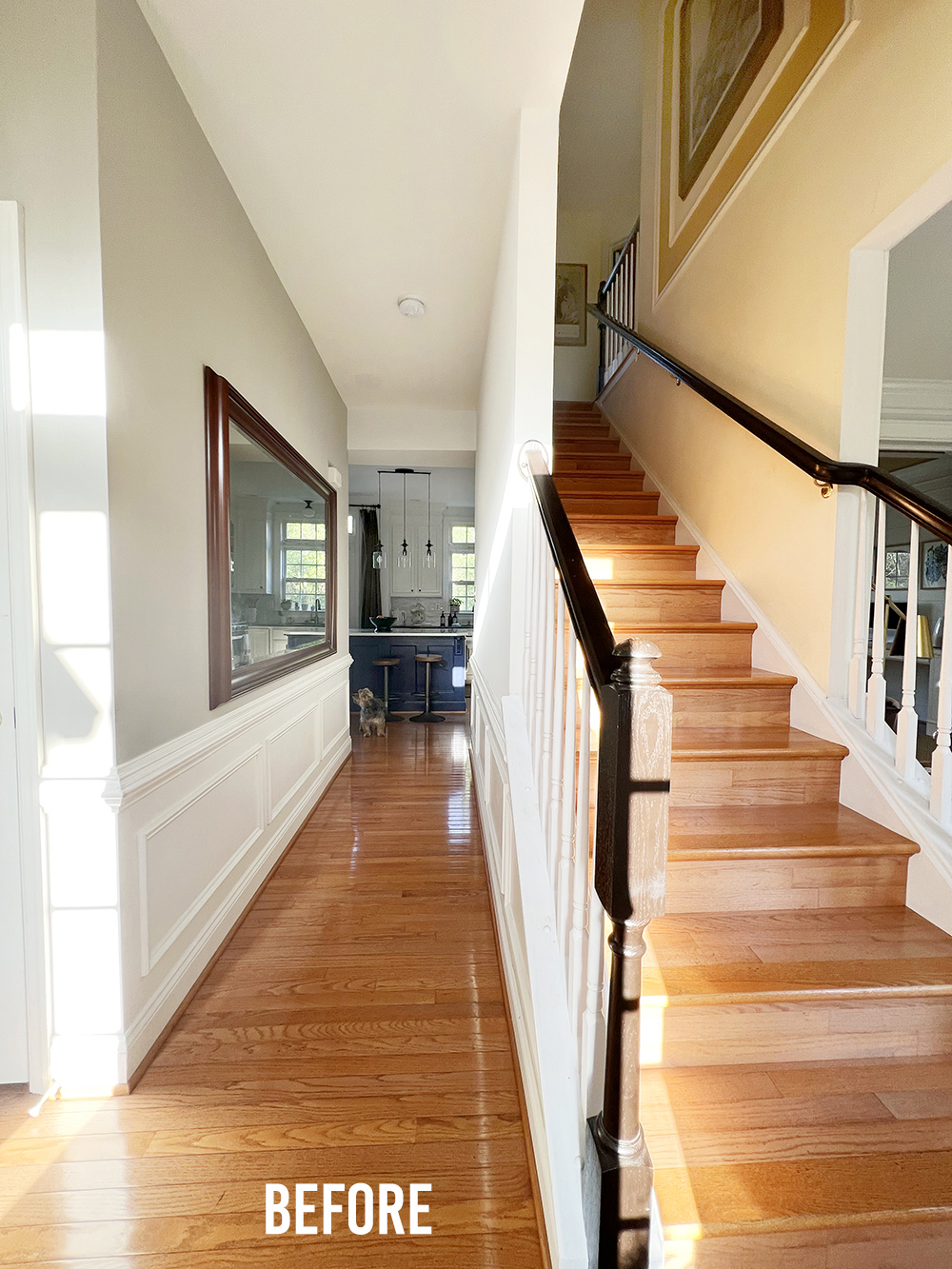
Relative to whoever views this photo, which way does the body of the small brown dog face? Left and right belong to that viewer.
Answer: facing the viewer and to the left of the viewer

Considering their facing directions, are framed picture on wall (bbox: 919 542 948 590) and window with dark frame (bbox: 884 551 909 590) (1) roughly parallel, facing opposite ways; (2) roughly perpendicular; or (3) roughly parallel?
roughly parallel

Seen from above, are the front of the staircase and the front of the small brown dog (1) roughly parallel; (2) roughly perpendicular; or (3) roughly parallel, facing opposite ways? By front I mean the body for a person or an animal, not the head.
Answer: roughly parallel

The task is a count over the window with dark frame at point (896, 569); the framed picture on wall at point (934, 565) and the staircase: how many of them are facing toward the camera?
3

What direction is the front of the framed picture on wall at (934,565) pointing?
toward the camera

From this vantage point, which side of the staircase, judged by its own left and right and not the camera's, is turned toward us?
front

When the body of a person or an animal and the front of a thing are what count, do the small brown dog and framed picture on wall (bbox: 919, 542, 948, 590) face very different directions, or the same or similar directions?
same or similar directions

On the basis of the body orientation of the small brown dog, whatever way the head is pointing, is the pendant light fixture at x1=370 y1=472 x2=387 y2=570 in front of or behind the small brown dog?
behind

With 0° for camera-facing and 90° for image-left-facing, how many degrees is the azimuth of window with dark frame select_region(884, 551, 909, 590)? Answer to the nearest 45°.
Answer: approximately 0°

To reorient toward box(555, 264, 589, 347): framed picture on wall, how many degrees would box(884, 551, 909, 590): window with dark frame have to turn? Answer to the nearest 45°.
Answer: approximately 90° to its right

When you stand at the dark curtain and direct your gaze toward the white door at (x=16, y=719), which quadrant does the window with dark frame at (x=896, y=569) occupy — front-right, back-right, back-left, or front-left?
front-left

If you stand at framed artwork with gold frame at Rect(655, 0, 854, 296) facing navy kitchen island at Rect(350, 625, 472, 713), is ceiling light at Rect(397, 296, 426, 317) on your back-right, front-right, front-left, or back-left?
front-left

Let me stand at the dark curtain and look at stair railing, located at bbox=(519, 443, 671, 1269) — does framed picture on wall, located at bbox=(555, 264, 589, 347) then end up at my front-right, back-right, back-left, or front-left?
front-left

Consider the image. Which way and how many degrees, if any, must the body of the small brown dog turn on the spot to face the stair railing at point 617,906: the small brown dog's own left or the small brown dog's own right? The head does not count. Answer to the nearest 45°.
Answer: approximately 45° to the small brown dog's own left
